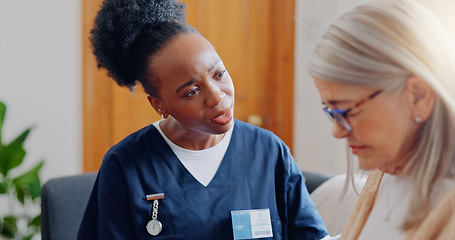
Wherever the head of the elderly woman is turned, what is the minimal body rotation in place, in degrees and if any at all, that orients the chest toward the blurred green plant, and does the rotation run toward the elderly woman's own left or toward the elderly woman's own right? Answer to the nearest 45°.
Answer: approximately 90° to the elderly woman's own right

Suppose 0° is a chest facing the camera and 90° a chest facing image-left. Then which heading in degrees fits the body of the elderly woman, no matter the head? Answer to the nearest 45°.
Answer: approximately 45°
